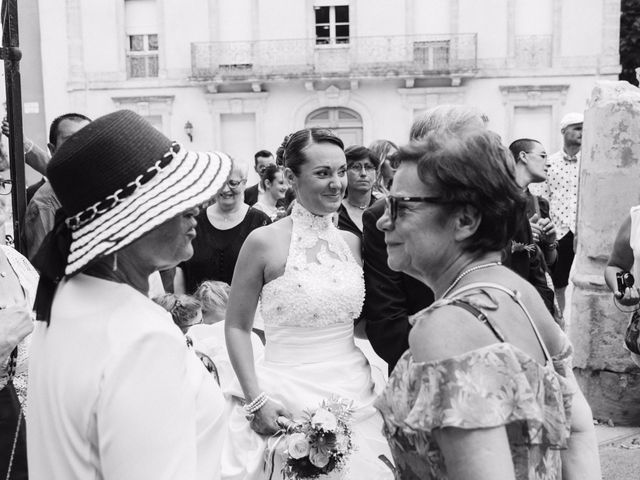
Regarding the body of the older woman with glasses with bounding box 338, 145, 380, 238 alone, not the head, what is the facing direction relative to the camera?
toward the camera

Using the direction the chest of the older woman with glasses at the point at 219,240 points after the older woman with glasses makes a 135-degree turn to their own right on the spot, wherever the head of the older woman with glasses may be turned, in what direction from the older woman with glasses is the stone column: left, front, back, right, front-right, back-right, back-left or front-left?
back-right

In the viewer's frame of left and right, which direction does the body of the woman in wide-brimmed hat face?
facing to the right of the viewer

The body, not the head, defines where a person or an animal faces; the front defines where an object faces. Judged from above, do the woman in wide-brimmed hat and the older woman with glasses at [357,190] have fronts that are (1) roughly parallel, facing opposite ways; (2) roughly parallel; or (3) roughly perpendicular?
roughly perpendicular

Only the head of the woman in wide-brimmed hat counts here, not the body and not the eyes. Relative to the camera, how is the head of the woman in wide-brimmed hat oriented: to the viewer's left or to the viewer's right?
to the viewer's right

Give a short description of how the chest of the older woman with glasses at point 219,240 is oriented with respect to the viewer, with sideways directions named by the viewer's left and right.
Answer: facing the viewer

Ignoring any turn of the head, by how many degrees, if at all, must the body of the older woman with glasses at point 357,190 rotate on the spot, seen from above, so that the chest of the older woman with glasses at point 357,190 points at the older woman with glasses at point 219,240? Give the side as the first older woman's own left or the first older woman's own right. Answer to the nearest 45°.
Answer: approximately 135° to the first older woman's own right

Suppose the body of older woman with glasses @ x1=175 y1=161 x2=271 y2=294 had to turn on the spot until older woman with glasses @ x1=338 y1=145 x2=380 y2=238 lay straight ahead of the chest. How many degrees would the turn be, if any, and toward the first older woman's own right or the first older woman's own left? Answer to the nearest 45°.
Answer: approximately 45° to the first older woman's own left

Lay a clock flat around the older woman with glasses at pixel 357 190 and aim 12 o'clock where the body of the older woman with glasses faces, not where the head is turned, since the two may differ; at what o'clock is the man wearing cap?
The man wearing cap is roughly at 7 o'clock from the older woman with glasses.

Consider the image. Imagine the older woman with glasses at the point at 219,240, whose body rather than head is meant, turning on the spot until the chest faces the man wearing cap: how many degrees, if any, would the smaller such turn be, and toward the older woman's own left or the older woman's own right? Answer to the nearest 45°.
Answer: approximately 135° to the older woman's own left

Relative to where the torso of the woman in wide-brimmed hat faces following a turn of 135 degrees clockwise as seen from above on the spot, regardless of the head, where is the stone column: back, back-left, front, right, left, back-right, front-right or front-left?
back
